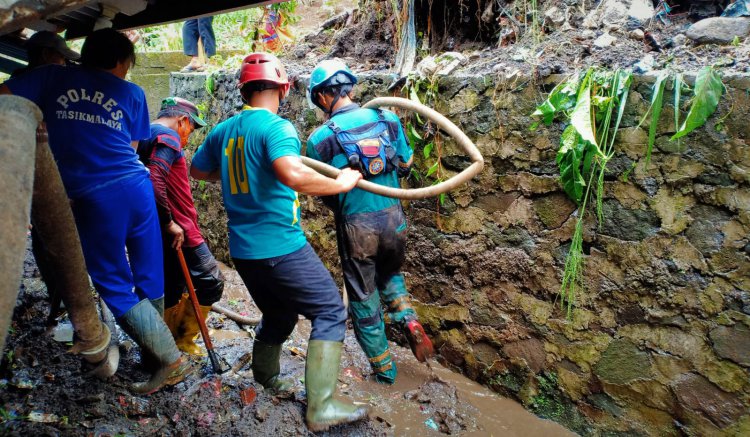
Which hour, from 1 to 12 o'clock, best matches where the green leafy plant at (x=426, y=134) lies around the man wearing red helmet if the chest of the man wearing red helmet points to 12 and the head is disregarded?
The green leafy plant is roughly at 12 o'clock from the man wearing red helmet.

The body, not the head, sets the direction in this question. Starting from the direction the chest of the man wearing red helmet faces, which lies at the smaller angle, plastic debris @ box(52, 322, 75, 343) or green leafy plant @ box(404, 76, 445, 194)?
the green leafy plant

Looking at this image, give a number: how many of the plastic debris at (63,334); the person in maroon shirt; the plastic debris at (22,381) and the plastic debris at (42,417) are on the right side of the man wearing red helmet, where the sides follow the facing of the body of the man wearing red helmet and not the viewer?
0

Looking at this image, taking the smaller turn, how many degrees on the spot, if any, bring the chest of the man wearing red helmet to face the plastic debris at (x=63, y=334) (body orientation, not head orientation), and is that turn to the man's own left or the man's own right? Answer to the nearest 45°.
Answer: approximately 90° to the man's own left

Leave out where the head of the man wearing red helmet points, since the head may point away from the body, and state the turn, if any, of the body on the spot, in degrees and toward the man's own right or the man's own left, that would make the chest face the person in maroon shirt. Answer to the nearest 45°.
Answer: approximately 90° to the man's own left

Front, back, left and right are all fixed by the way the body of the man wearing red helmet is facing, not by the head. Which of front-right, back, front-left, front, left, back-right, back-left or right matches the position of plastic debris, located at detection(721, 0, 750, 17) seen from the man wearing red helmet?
front-right

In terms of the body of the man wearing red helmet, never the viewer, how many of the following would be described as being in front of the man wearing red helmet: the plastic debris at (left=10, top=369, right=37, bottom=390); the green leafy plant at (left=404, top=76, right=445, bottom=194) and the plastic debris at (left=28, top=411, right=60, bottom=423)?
1

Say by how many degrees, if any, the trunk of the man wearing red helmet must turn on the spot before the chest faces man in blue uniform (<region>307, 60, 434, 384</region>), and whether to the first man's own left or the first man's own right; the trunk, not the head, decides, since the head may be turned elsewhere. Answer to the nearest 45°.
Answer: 0° — they already face them

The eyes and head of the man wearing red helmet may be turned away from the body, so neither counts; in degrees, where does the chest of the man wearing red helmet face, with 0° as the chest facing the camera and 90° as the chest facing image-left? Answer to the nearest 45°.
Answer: approximately 225°
